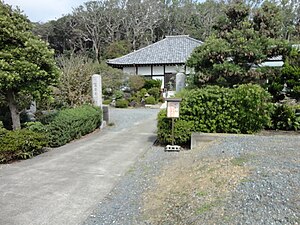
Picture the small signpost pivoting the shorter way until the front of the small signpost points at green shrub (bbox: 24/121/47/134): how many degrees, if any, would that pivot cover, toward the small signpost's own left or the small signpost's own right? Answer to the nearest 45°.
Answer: approximately 90° to the small signpost's own right

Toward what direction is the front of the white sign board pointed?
toward the camera

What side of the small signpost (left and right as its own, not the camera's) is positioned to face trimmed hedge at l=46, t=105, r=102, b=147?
right

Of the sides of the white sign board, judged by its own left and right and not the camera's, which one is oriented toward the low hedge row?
right

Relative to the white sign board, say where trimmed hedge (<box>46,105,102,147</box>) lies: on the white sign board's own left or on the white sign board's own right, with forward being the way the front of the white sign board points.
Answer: on the white sign board's own right

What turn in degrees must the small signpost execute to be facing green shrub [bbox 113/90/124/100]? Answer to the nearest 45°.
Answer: approximately 180°

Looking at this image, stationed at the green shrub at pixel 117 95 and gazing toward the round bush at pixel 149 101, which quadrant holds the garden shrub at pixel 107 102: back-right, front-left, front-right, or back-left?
back-right

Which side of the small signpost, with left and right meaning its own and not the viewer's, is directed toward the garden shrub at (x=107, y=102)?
back

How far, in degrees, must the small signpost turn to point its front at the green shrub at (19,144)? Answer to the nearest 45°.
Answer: approximately 90° to its right

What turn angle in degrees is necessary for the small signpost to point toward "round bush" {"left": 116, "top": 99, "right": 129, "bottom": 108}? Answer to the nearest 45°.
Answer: approximately 180°

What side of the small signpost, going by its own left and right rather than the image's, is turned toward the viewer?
front

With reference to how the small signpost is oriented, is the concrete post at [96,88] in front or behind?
behind

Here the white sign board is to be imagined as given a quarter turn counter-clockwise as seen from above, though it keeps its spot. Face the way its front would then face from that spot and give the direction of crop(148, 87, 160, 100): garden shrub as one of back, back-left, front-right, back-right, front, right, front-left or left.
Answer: left

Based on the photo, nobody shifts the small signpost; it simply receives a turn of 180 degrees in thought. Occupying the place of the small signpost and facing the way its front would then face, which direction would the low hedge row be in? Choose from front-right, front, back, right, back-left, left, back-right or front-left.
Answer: left

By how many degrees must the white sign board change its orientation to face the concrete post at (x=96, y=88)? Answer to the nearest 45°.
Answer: approximately 135° to its right

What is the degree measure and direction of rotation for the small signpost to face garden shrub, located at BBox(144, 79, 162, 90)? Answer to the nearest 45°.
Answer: approximately 180°

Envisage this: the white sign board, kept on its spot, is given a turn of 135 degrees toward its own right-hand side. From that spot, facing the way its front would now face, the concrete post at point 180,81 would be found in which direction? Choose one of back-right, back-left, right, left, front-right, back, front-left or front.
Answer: front-right
